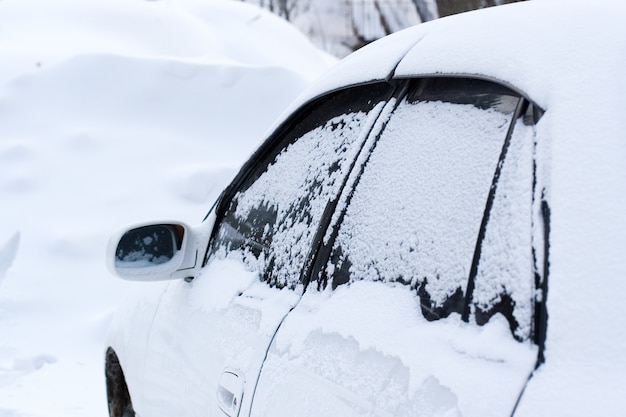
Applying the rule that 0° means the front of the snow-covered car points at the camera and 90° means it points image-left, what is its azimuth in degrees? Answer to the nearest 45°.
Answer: approximately 135°
